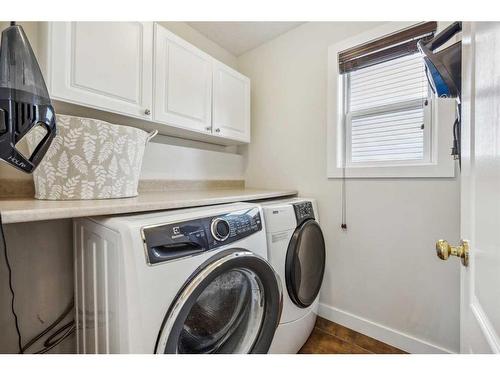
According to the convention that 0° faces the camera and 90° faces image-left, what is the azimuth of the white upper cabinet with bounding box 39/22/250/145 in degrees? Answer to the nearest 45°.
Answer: approximately 315°

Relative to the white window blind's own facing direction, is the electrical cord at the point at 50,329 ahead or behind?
ahead

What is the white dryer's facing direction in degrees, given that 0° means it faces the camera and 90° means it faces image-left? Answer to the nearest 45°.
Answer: approximately 315°

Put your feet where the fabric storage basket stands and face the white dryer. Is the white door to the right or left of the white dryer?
right

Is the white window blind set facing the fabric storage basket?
yes

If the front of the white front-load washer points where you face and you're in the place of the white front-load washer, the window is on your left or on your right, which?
on your left

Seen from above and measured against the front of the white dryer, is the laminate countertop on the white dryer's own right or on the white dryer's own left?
on the white dryer's own right
